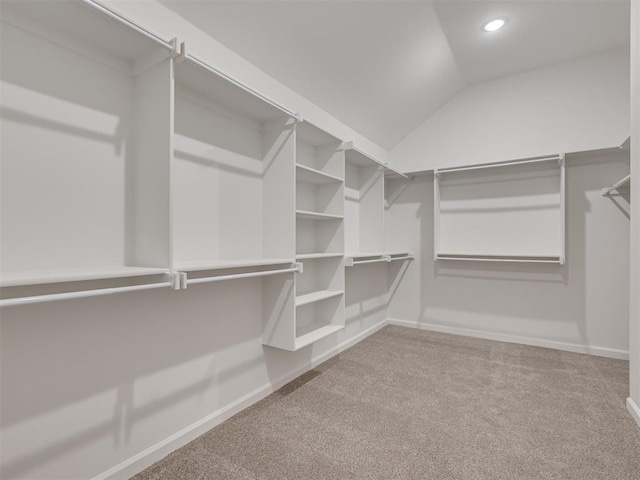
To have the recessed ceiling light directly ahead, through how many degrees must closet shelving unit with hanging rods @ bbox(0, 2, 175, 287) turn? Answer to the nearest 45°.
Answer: approximately 45° to its left

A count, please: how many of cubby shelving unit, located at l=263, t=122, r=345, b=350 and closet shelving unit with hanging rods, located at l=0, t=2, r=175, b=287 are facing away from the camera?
0

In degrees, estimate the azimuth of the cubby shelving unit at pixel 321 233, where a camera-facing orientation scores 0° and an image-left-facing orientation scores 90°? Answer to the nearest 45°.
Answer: approximately 315°

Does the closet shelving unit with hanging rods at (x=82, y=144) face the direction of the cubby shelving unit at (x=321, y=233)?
no

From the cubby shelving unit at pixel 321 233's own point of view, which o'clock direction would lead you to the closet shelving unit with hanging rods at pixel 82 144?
the closet shelving unit with hanging rods at pixel 82 144 is roughly at 3 o'clock from the cubby shelving unit at pixel 321 233.
